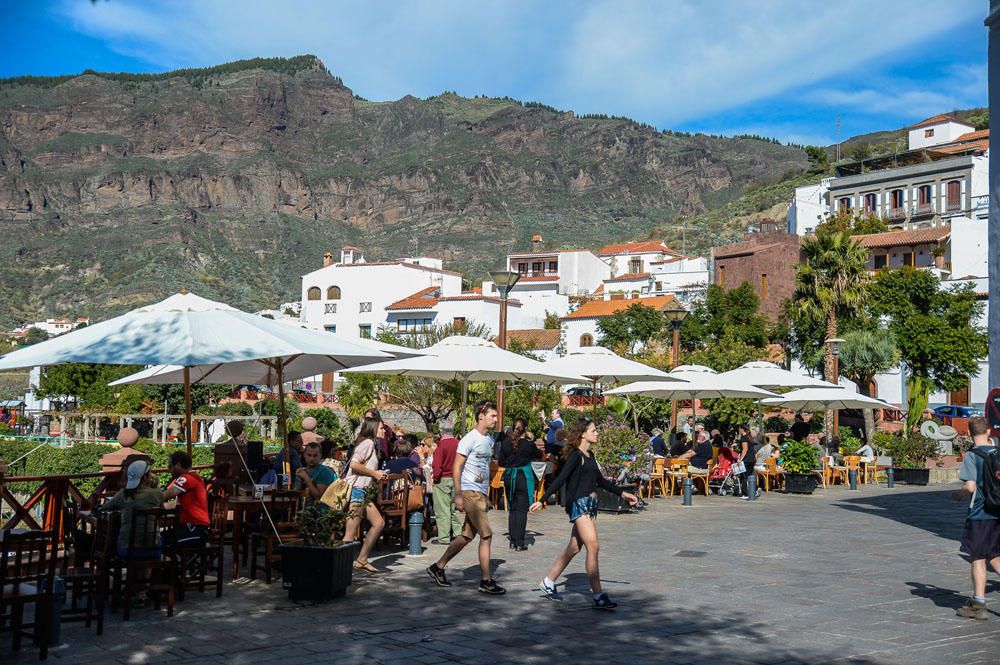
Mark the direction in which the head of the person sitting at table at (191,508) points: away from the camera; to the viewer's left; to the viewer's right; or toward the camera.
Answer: to the viewer's left

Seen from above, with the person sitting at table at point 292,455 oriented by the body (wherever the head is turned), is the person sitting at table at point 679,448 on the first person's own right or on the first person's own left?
on the first person's own left

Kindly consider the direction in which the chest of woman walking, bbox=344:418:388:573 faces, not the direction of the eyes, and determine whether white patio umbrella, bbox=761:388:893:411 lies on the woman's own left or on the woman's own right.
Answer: on the woman's own left

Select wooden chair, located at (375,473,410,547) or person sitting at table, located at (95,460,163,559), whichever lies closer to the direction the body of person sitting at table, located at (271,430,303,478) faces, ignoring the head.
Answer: the wooden chair

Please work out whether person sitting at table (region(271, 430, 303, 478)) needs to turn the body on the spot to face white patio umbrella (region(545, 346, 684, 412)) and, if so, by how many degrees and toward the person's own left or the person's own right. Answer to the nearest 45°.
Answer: approximately 90° to the person's own left

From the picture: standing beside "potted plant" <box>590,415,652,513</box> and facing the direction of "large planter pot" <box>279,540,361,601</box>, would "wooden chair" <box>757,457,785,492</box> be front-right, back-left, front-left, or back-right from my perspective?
back-left

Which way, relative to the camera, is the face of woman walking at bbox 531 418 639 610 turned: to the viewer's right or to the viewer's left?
to the viewer's right

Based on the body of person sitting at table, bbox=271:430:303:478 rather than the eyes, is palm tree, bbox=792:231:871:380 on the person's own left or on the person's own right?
on the person's own left

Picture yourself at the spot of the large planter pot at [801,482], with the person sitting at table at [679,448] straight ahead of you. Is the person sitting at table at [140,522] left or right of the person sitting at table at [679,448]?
left

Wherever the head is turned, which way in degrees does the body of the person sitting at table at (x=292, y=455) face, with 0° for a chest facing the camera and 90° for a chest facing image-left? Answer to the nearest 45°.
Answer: approximately 315°
